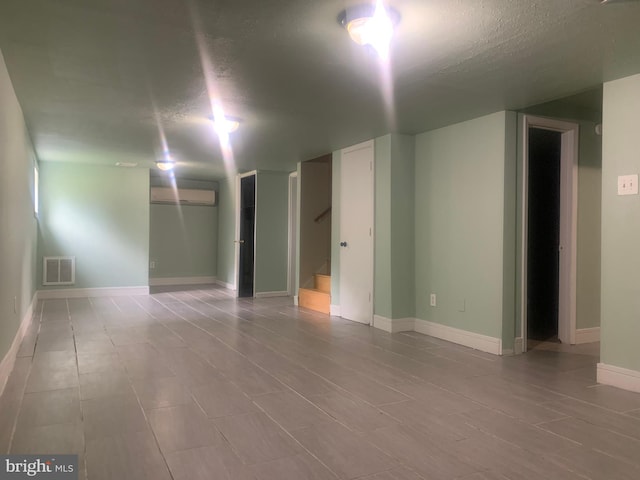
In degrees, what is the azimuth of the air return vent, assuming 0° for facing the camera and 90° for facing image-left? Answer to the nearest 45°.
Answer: approximately 0°

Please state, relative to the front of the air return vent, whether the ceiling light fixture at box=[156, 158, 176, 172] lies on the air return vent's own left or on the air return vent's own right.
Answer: on the air return vent's own left

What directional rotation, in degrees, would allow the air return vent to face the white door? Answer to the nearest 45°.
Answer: approximately 45° to its left

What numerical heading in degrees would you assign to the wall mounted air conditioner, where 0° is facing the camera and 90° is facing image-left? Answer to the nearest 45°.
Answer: approximately 0°

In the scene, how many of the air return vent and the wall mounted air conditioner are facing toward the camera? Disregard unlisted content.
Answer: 2

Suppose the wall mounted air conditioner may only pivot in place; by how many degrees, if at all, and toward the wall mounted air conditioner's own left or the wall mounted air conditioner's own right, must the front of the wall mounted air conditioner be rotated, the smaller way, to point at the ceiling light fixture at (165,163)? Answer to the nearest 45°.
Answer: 0° — it already faces it

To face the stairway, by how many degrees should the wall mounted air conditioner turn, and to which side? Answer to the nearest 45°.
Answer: approximately 45° to its left
